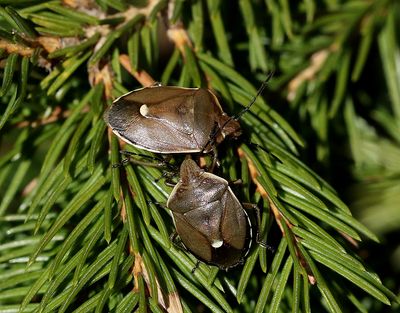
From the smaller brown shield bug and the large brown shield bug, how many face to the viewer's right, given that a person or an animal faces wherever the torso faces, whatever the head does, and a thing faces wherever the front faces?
1

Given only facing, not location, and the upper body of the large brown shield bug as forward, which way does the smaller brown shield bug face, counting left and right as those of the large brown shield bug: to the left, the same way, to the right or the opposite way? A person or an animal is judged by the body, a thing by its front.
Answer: to the left

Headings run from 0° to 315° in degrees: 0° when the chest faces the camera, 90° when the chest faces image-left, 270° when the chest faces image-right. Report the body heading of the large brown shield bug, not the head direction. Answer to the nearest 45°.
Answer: approximately 270°

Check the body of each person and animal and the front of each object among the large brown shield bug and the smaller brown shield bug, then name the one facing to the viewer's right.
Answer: the large brown shield bug

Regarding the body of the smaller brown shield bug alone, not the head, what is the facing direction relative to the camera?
away from the camera
